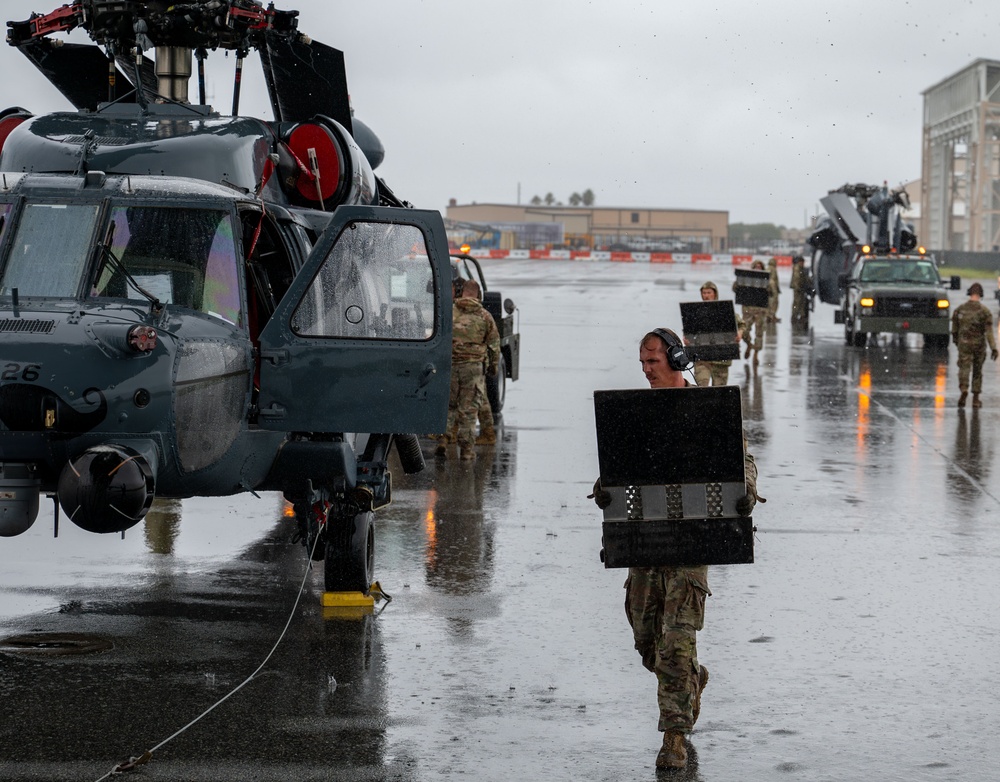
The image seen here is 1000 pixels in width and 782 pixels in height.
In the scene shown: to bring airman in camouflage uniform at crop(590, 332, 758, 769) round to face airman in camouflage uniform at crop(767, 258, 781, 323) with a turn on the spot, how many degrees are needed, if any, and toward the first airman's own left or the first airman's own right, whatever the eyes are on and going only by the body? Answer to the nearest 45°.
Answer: approximately 180°

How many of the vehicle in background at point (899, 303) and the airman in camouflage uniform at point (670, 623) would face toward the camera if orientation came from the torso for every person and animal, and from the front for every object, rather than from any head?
2

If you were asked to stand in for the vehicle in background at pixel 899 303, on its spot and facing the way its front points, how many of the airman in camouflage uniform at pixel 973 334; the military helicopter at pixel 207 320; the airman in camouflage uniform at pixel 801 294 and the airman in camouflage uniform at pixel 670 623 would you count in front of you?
3

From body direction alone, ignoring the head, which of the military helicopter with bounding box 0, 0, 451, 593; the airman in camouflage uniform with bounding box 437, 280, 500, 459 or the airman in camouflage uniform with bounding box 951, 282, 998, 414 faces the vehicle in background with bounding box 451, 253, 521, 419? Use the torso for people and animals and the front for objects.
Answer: the airman in camouflage uniform with bounding box 437, 280, 500, 459

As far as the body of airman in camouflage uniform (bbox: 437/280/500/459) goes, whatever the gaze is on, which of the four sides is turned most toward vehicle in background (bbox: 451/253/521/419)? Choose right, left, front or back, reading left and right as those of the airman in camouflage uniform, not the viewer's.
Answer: front

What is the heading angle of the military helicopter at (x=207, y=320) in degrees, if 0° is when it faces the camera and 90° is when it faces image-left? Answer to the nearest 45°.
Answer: approximately 0°

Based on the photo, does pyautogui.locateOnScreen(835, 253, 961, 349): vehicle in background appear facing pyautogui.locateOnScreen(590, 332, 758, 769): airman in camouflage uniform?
yes

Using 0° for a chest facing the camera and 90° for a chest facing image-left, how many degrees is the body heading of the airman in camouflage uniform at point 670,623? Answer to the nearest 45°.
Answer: approximately 0°

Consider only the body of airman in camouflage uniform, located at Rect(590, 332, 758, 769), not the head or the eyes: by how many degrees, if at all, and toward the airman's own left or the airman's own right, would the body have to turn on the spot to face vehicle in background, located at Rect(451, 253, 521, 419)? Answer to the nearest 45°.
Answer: approximately 180°

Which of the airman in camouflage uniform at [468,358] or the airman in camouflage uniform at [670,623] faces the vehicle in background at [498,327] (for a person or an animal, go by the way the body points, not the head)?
the airman in camouflage uniform at [468,358]

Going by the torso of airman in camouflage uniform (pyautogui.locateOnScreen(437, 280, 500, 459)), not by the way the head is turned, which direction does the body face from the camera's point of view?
away from the camera

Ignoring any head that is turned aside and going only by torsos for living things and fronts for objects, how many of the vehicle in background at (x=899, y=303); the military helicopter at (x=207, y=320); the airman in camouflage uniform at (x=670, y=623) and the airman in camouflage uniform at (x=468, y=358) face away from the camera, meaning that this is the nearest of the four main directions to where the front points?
1
